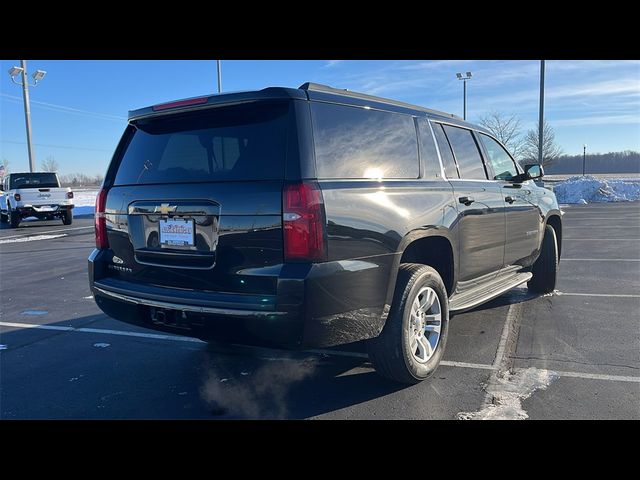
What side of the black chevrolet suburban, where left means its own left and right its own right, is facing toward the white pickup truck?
left

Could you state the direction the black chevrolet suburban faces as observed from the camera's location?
facing away from the viewer and to the right of the viewer

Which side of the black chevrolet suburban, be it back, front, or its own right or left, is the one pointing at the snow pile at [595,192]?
front

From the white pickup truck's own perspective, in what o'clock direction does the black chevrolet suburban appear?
The black chevrolet suburban is roughly at 6 o'clock from the white pickup truck.

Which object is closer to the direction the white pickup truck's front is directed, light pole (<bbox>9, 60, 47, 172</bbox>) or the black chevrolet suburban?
the light pole

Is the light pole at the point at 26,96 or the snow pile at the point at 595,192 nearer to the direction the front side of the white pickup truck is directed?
the light pole

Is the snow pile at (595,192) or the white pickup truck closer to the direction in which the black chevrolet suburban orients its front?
the snow pile

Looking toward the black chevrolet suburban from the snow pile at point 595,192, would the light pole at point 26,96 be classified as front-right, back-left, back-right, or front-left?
front-right

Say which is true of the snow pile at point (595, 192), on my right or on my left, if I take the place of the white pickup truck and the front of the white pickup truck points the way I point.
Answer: on my right

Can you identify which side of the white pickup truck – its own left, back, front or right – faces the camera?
back

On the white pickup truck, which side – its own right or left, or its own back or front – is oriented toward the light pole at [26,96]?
front

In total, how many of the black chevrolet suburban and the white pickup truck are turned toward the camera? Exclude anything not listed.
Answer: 0

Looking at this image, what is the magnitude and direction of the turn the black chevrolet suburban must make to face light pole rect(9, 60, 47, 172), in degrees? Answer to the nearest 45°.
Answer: approximately 90° to its left

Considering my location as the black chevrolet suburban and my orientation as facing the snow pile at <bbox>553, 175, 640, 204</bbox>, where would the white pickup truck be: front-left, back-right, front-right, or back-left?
front-left
